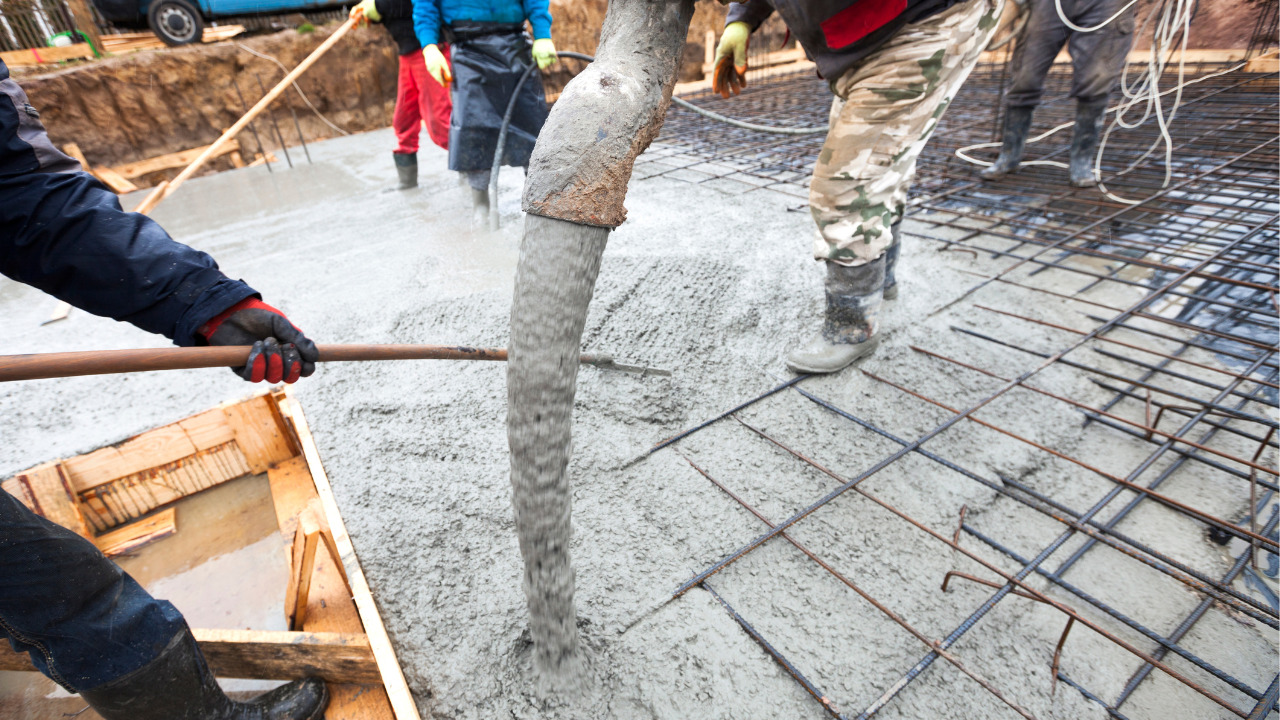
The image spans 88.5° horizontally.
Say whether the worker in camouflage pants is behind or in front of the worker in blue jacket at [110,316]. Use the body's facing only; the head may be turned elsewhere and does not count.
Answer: in front

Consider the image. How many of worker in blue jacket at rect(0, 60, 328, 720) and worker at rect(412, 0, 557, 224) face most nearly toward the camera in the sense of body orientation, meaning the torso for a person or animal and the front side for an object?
1

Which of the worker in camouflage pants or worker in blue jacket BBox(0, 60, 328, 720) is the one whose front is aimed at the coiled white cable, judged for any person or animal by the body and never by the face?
the worker in blue jacket

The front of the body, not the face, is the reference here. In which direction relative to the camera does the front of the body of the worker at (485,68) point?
toward the camera

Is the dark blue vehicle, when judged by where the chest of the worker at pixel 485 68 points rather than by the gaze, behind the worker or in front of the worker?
behind

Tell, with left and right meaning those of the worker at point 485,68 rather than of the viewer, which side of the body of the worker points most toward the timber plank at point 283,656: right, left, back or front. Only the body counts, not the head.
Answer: front

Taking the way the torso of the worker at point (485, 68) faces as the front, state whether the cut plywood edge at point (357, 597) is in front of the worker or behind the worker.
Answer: in front

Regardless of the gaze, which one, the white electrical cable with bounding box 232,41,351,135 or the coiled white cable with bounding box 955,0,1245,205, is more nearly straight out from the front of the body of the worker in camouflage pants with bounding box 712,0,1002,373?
the white electrical cable

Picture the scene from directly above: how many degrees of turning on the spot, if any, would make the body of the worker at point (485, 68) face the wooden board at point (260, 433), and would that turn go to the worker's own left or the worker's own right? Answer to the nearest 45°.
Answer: approximately 45° to the worker's own right

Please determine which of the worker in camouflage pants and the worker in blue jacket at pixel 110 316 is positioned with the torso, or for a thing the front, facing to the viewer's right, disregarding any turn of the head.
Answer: the worker in blue jacket

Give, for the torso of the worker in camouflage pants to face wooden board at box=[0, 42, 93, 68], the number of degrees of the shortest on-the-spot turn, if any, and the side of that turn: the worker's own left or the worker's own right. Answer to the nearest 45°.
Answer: approximately 45° to the worker's own right

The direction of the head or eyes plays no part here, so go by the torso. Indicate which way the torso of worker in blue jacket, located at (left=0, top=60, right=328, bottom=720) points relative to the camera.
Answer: to the viewer's right

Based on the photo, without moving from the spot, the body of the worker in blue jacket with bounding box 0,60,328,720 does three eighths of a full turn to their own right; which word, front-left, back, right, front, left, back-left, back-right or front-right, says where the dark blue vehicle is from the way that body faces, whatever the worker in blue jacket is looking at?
back-right

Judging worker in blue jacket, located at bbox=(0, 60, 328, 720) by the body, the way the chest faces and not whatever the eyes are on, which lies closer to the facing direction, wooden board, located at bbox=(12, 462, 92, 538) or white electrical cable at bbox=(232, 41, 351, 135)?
the white electrical cable

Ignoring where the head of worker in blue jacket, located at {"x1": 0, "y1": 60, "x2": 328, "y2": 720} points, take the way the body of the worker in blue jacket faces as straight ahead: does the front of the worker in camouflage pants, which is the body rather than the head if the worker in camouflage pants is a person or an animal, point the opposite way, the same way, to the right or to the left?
the opposite way

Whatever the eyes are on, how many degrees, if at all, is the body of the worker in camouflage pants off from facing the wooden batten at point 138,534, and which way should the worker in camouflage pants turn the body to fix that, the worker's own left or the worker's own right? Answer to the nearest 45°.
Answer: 0° — they already face it
